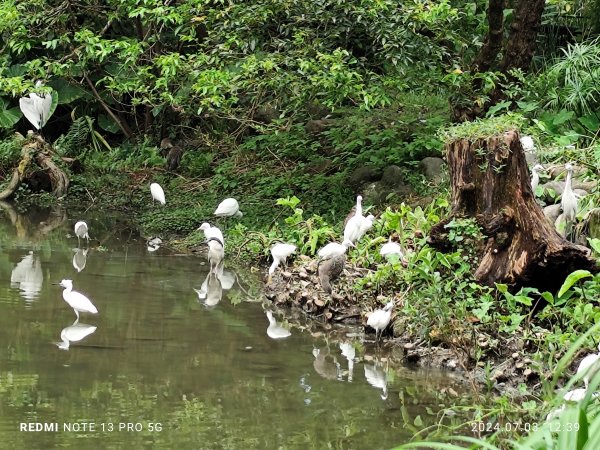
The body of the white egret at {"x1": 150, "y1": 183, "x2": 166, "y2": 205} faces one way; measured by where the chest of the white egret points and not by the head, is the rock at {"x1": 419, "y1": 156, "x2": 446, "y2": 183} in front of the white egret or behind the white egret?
behind

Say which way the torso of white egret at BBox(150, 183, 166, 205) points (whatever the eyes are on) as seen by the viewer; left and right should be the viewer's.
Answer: facing to the left of the viewer

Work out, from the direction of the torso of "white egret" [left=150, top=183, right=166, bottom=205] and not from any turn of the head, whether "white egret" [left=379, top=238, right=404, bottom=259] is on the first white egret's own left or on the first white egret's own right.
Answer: on the first white egret's own left

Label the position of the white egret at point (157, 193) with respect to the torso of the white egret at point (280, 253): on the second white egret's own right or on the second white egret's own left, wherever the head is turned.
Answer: on the second white egret's own right

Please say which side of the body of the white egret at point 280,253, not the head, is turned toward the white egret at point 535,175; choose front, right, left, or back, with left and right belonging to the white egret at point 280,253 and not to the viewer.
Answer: back
